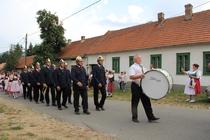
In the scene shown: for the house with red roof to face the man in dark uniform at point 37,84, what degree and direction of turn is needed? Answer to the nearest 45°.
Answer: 0° — it already faces them

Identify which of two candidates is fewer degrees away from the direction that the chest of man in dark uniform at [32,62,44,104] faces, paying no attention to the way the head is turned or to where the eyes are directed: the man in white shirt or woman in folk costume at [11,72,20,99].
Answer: the man in white shirt

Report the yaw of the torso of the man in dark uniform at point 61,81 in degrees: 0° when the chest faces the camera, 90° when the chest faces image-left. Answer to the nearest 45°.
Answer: approximately 315°

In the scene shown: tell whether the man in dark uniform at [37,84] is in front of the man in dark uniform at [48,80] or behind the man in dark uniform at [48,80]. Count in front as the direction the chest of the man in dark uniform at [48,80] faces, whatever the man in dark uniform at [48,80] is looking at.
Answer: behind

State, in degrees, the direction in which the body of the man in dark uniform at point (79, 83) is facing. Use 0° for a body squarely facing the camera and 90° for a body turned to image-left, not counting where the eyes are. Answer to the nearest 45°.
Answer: approximately 315°

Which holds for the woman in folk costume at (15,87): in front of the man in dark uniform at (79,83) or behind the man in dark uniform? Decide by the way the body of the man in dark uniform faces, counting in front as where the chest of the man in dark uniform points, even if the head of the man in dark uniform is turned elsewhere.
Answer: behind
